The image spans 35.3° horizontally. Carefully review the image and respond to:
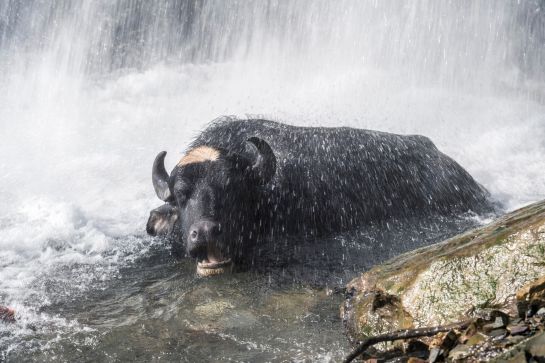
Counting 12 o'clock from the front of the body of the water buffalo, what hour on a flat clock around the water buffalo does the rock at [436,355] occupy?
The rock is roughly at 10 o'clock from the water buffalo.

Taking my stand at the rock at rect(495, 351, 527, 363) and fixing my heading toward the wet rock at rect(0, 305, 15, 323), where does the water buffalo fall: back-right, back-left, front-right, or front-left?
front-right

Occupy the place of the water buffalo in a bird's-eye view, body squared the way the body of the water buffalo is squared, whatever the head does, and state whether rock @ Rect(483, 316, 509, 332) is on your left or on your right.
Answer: on your left

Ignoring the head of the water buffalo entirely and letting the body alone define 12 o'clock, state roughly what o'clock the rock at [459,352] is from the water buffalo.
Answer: The rock is roughly at 10 o'clock from the water buffalo.

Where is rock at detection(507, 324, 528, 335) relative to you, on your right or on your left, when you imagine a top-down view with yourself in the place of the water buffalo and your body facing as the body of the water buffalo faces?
on your left

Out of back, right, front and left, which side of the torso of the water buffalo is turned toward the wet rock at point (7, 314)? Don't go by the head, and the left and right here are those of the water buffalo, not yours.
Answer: front

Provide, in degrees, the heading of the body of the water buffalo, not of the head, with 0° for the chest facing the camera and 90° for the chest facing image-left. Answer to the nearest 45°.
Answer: approximately 45°

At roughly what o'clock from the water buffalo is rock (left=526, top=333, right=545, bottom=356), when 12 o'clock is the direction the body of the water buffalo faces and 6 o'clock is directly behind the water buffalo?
The rock is roughly at 10 o'clock from the water buffalo.

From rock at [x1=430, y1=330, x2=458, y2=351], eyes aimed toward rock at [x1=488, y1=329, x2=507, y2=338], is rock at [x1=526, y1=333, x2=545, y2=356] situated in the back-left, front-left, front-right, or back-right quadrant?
front-right

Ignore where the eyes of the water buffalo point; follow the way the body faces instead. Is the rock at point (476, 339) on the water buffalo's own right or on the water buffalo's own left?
on the water buffalo's own left
